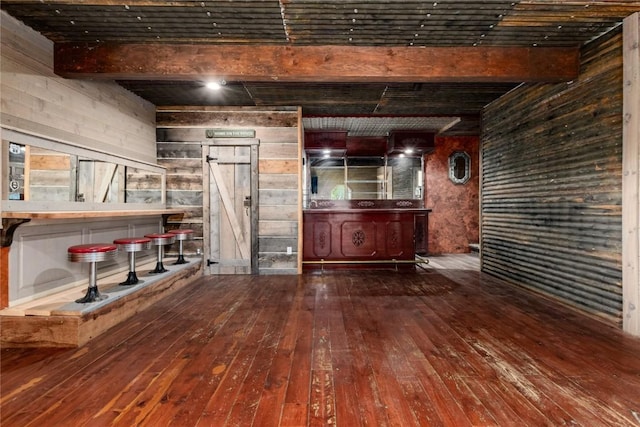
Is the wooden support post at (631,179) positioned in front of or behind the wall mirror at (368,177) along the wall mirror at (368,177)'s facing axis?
in front

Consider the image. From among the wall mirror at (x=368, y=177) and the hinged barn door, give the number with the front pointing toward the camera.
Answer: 2

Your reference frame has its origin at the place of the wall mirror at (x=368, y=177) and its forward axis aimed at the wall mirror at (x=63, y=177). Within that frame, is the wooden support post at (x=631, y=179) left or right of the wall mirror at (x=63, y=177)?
left

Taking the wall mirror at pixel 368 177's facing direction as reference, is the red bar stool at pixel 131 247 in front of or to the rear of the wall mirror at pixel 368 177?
in front

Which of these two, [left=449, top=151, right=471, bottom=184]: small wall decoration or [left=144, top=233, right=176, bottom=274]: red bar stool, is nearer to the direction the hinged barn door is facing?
the red bar stool

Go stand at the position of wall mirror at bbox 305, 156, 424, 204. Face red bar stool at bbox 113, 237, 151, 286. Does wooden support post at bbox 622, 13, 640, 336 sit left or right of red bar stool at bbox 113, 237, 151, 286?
left

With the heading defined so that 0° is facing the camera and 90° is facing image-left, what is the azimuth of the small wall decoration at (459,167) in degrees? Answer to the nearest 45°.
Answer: approximately 0°

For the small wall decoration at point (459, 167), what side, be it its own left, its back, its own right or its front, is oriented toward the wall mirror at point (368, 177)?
right

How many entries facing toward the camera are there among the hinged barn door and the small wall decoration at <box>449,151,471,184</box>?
2
